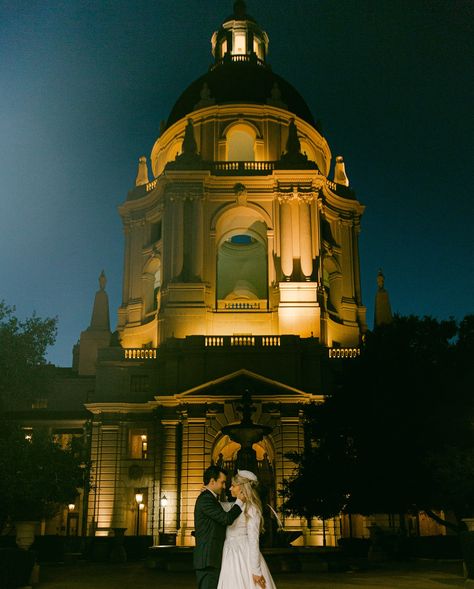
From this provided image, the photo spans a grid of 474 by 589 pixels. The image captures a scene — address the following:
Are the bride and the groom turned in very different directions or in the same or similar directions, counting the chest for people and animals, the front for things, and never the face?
very different directions

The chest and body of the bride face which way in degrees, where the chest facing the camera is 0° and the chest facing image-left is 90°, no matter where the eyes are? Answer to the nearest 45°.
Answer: approximately 90°

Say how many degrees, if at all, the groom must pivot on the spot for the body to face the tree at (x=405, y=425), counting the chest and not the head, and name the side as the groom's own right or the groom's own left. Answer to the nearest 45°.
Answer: approximately 90° to the groom's own left

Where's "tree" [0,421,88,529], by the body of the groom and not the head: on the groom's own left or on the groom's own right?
on the groom's own left

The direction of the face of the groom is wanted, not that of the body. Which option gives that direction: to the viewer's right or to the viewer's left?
to the viewer's right

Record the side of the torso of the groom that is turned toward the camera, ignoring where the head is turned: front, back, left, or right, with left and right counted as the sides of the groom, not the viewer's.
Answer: right

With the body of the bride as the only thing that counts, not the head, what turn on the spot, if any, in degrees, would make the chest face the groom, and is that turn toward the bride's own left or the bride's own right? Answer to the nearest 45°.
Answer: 0° — they already face them

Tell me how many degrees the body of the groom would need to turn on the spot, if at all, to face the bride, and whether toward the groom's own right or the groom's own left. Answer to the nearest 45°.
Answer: approximately 45° to the groom's own right

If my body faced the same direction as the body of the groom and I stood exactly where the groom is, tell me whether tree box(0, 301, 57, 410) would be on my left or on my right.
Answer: on my left

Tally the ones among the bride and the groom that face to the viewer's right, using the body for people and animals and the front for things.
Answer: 1
